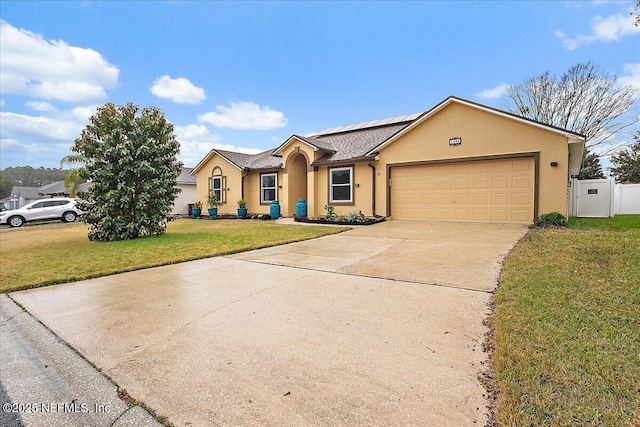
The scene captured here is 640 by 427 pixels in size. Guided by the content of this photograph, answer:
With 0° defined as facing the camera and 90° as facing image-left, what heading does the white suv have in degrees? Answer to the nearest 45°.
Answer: approximately 90°

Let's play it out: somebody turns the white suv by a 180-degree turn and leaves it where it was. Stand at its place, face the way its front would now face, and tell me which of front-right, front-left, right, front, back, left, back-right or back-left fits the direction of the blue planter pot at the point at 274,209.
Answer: front-right

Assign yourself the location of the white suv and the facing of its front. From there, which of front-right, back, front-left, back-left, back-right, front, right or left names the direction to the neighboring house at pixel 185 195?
back

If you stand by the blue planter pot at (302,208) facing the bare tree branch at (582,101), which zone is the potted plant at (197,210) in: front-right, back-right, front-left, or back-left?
back-left

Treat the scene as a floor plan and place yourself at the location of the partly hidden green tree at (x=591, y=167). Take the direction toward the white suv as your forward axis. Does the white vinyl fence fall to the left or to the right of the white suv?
left

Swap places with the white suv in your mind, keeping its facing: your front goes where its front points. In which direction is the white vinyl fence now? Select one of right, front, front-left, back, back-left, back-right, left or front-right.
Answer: back-left

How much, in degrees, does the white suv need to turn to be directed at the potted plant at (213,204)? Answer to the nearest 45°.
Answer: approximately 135° to its left

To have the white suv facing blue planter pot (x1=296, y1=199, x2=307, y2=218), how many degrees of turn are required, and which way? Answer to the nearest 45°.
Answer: approximately 135° to its left

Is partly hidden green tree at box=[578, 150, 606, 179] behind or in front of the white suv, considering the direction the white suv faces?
behind

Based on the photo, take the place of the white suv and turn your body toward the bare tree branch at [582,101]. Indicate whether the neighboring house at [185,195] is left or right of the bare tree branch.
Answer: left

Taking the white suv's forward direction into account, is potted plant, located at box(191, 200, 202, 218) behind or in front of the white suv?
behind
